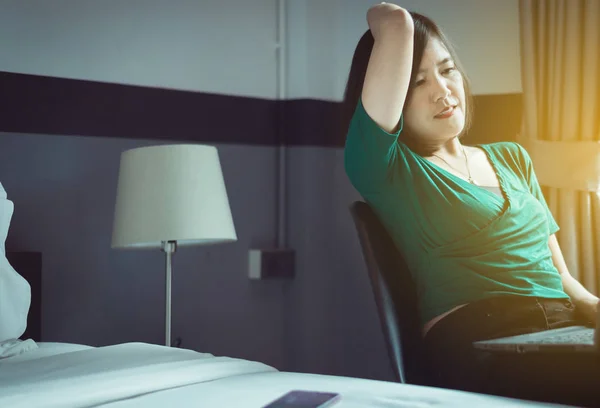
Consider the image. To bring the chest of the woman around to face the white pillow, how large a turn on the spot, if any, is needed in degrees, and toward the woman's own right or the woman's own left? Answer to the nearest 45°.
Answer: approximately 90° to the woman's own right

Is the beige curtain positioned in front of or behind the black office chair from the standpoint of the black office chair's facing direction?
in front

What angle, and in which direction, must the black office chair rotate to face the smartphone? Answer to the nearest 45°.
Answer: approximately 90° to its right

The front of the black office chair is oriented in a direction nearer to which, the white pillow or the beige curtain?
the beige curtain

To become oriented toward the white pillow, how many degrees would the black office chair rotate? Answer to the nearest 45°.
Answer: approximately 180°

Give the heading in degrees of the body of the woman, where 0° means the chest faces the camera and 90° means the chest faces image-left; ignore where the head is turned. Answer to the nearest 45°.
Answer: approximately 315°

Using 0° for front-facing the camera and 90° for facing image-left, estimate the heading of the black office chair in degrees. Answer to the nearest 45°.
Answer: approximately 270°
